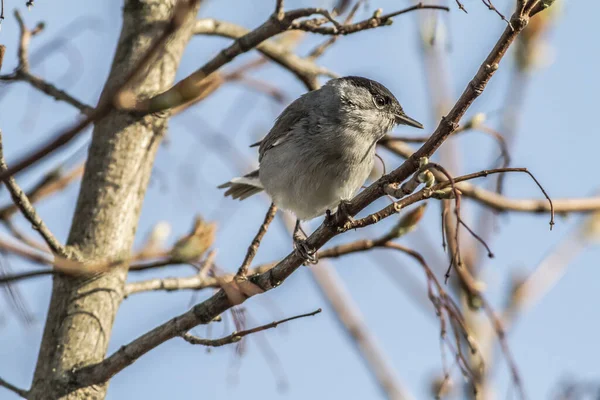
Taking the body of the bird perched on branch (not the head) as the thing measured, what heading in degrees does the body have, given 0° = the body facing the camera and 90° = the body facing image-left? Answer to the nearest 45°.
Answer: approximately 315°

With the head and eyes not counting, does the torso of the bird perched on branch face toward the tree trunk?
no
